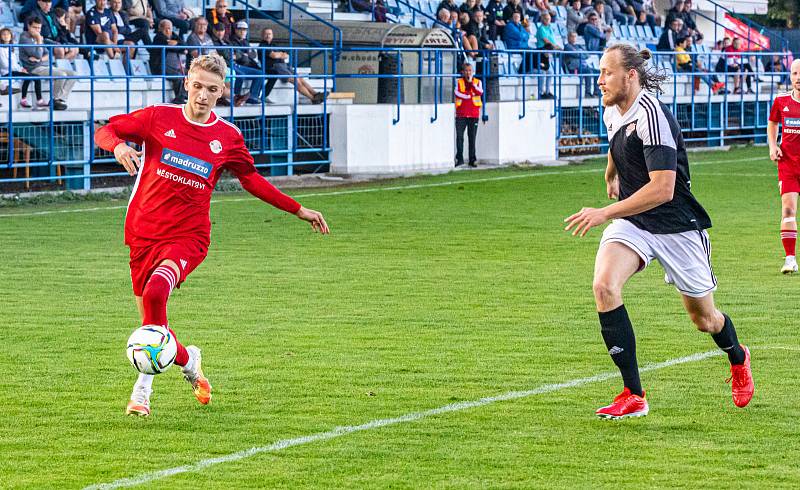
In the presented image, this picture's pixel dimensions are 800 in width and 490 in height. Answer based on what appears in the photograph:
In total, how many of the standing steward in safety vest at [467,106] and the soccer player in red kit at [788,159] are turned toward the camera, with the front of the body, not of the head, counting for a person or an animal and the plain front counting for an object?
2

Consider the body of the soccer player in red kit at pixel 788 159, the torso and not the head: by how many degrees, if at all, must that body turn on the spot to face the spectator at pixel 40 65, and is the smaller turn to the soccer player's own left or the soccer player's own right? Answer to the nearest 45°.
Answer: approximately 135° to the soccer player's own right

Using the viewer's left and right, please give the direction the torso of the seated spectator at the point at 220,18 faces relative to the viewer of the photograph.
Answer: facing the viewer and to the right of the viewer

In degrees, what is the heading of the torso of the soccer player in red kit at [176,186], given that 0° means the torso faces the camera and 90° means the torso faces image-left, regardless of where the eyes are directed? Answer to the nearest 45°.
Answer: approximately 0°

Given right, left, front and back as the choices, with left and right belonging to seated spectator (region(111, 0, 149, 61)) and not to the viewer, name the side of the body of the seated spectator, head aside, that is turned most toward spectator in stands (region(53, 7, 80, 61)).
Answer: right

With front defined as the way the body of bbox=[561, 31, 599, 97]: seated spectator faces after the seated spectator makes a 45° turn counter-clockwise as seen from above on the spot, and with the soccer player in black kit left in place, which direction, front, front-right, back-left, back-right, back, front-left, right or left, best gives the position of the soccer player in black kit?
right

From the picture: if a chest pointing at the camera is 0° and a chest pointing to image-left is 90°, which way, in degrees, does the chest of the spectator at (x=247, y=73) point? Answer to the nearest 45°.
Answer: approximately 315°

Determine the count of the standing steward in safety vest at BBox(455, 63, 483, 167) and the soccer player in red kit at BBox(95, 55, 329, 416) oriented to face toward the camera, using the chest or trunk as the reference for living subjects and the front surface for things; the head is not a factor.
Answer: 2

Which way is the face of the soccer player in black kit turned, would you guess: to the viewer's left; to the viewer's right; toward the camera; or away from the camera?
to the viewer's left

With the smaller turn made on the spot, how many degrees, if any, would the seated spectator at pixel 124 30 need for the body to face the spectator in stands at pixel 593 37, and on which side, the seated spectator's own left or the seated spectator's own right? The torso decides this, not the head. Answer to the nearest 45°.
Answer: approximately 90° to the seated spectator's own left

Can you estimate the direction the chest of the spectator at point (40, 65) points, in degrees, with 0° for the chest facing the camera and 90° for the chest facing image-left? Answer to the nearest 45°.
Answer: approximately 315°

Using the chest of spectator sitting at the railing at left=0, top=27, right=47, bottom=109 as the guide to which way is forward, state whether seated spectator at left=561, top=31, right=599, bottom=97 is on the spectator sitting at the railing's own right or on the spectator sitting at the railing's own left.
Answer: on the spectator sitting at the railing's own left
